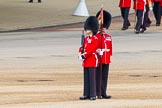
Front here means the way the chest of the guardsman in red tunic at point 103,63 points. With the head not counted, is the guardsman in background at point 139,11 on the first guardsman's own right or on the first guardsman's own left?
on the first guardsman's own left

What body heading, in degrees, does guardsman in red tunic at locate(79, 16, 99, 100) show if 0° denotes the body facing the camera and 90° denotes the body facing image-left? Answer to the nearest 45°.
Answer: approximately 45°

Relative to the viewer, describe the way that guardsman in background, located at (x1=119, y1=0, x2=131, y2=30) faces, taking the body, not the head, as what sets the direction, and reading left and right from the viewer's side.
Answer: facing the viewer and to the left of the viewer

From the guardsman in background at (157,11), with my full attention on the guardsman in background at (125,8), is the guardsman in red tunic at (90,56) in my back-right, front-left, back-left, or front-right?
front-left

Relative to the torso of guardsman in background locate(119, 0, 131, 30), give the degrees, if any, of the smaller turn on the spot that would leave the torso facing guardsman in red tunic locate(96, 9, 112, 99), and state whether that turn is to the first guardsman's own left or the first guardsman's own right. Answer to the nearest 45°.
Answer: approximately 45° to the first guardsman's own left

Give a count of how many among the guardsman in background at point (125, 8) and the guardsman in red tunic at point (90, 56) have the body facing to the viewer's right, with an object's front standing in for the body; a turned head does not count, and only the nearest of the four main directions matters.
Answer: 0

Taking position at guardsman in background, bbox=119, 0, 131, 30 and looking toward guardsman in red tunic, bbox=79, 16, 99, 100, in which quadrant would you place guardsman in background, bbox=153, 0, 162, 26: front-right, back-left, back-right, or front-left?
back-left

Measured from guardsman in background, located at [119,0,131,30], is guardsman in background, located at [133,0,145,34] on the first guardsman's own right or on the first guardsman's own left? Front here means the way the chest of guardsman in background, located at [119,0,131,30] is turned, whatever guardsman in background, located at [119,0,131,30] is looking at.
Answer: on the first guardsman's own left

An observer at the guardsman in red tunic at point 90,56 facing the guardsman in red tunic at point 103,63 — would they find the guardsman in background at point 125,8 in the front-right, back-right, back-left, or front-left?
front-left

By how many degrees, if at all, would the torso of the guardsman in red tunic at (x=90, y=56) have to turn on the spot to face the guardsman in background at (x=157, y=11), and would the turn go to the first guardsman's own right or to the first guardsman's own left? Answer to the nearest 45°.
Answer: approximately 135° to the first guardsman's own right
